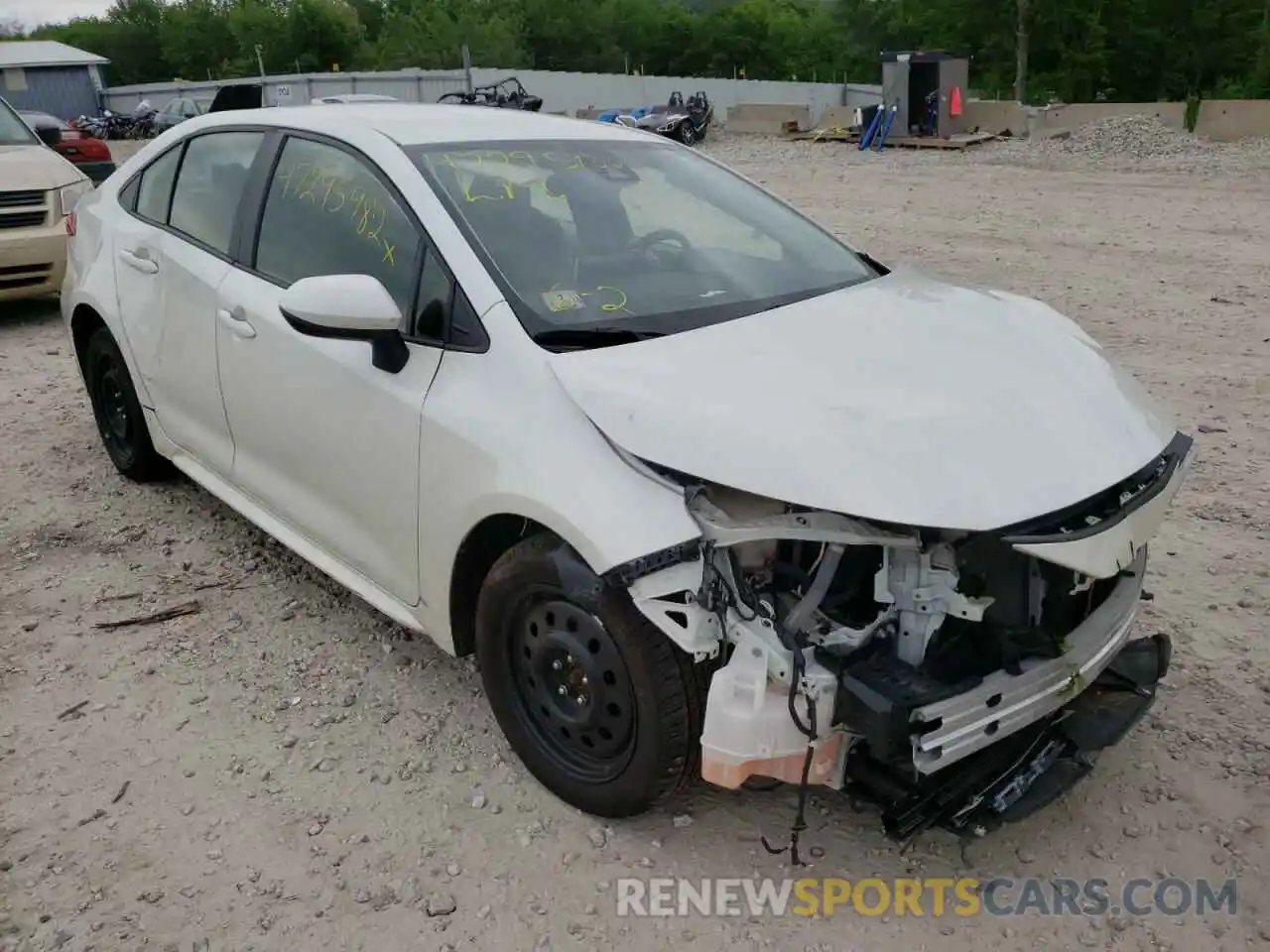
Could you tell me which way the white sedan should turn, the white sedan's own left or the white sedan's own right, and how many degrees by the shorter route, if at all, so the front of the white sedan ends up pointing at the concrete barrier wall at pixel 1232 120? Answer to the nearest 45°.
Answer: approximately 90° to the white sedan's own left

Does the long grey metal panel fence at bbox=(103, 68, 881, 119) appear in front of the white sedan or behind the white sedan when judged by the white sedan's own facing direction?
behind

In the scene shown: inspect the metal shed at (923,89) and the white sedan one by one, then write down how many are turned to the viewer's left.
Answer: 0

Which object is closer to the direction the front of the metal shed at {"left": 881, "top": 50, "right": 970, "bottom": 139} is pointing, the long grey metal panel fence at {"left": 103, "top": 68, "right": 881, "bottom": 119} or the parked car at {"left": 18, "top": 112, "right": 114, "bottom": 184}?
the parked car

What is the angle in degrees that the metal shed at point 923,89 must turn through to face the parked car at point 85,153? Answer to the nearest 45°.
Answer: approximately 45° to its right

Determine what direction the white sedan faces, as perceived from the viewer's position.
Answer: facing the viewer and to the right of the viewer

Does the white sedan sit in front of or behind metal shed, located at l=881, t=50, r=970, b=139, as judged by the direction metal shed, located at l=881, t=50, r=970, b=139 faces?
in front

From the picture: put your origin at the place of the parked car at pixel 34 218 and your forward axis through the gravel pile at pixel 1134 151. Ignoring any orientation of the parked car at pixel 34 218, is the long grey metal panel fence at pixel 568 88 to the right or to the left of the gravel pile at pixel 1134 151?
left

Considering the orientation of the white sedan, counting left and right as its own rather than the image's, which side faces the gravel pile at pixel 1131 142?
left

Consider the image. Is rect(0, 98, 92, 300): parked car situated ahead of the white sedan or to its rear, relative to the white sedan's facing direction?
to the rear

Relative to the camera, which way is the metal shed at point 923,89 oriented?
toward the camera

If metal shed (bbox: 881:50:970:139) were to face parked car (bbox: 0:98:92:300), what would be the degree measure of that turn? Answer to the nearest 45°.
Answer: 0° — it already faces it
